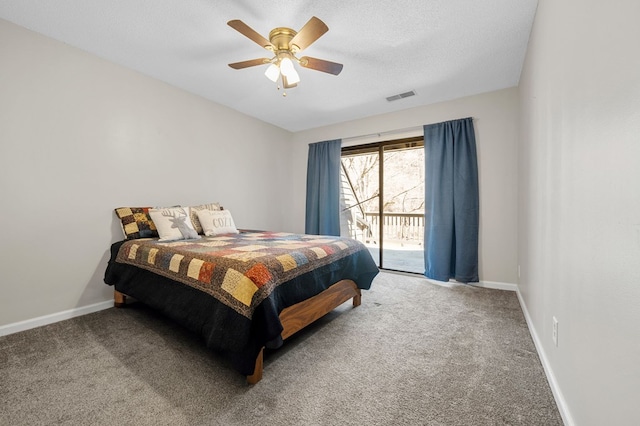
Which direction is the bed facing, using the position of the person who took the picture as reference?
facing the viewer and to the right of the viewer

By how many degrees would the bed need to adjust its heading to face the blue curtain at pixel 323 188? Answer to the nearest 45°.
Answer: approximately 90° to its left

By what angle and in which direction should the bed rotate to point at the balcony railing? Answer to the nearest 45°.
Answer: approximately 90° to its left

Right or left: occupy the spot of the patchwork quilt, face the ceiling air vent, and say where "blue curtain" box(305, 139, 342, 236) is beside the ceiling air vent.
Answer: left

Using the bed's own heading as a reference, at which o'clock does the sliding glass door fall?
The sliding glass door is roughly at 9 o'clock from the bed.

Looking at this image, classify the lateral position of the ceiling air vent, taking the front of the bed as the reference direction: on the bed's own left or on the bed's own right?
on the bed's own left

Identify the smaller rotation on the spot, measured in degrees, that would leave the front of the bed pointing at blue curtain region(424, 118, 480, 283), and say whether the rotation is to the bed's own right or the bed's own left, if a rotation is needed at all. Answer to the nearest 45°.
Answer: approximately 45° to the bed's own left
